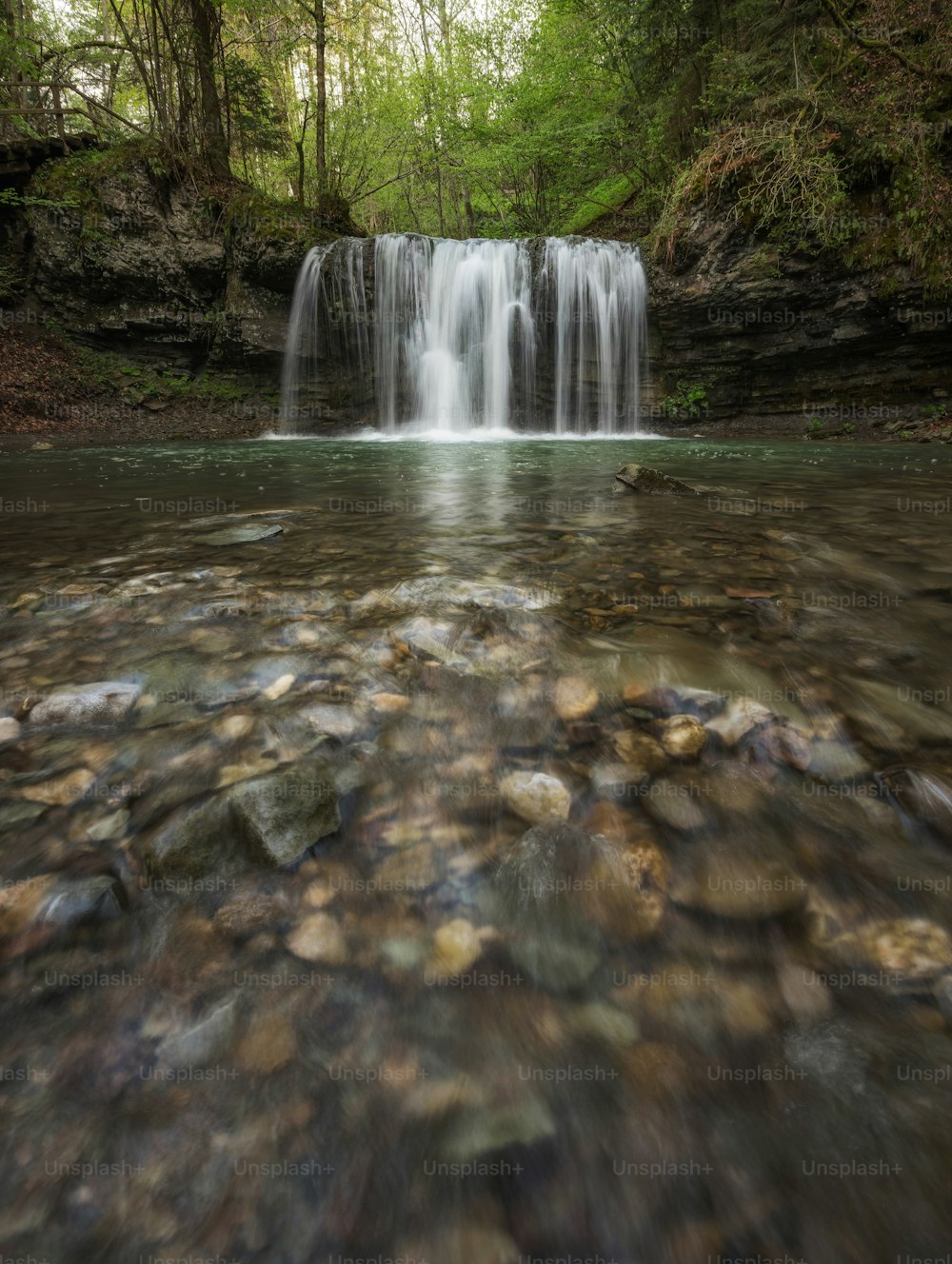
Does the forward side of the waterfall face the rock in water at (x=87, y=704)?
yes

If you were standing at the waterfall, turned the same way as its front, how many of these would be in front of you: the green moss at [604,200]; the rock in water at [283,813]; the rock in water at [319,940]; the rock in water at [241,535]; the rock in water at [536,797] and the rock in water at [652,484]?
5

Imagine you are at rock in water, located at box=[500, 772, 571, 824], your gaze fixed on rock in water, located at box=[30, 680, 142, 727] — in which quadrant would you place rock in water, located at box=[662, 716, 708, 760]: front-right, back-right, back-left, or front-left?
back-right

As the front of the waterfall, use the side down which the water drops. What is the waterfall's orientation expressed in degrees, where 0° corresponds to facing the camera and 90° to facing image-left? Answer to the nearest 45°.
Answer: approximately 0°

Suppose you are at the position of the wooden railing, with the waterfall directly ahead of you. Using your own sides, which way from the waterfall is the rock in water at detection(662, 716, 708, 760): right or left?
right

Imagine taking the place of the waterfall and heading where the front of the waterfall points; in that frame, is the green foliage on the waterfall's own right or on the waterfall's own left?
on the waterfall's own left

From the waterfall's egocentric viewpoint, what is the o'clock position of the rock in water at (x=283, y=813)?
The rock in water is roughly at 12 o'clock from the waterfall.

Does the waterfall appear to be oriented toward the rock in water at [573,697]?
yes

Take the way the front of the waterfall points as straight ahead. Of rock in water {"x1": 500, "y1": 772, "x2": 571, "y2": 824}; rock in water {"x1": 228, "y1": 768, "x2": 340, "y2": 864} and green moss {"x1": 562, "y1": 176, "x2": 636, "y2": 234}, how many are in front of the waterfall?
2

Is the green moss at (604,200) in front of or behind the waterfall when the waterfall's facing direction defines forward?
behind
